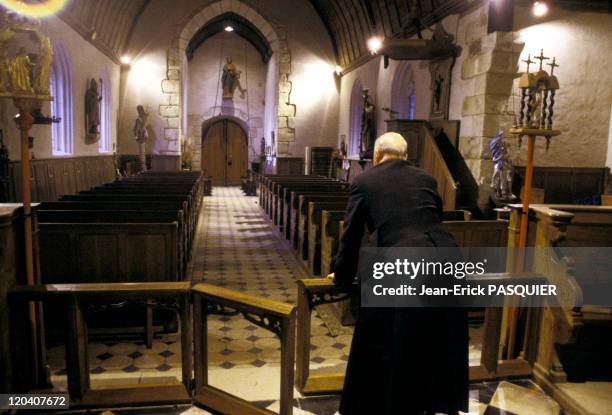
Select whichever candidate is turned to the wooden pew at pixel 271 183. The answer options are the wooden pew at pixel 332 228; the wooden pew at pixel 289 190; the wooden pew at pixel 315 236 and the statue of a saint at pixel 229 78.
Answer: the statue of a saint

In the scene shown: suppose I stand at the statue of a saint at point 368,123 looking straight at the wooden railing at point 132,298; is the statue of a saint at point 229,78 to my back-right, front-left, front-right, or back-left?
back-right

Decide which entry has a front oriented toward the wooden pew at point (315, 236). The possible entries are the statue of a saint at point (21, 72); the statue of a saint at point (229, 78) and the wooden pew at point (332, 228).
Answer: the statue of a saint at point (229, 78)

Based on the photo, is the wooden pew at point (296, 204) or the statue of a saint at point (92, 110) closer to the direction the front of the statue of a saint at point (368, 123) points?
the statue of a saint

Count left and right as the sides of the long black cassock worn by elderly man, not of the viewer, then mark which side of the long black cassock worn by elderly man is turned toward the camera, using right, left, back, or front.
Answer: back

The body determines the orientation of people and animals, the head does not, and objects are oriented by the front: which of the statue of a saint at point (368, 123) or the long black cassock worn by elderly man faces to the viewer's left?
the statue of a saint
